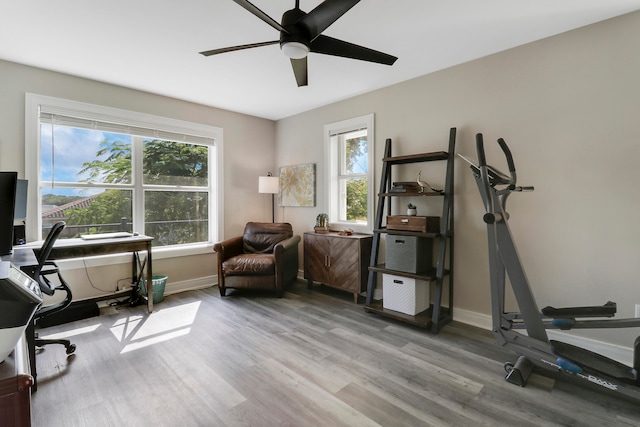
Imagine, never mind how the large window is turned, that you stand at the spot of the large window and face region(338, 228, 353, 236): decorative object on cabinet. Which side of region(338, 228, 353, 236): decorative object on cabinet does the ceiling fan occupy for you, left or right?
right

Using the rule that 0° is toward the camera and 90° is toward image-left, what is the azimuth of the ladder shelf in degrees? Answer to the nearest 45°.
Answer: approximately 45°

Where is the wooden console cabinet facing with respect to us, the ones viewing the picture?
facing the viewer and to the left of the viewer

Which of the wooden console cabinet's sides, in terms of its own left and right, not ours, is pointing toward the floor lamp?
right

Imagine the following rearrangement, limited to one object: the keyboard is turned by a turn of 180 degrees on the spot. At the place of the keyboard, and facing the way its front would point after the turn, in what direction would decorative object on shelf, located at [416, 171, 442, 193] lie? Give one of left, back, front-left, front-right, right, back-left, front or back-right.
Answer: back-right

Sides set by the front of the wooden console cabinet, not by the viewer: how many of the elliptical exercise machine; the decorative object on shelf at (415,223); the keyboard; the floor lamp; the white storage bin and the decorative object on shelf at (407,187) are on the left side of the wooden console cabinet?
4

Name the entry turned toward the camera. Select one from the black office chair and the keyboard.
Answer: the keyboard

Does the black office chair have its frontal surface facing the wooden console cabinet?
no

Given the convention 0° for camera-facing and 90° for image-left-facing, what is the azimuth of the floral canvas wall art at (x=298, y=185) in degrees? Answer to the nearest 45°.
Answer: approximately 45°

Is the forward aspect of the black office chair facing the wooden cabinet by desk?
no

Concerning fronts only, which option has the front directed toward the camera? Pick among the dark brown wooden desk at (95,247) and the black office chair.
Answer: the dark brown wooden desk

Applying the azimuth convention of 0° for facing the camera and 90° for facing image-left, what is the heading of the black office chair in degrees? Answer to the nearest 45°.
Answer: approximately 90°

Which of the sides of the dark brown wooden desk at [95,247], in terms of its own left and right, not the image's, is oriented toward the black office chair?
front

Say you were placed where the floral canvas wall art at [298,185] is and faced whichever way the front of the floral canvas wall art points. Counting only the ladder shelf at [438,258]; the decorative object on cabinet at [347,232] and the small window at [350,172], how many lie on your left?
3
